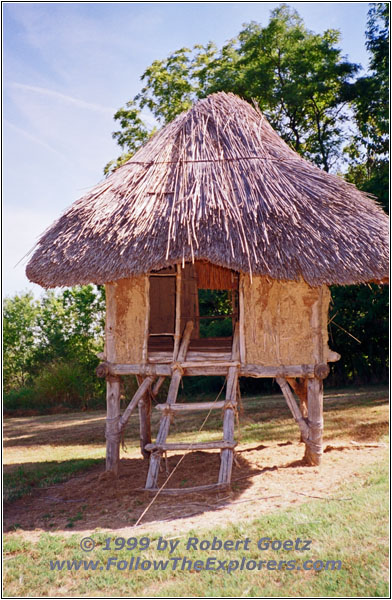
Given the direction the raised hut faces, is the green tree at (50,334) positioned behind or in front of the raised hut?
behind

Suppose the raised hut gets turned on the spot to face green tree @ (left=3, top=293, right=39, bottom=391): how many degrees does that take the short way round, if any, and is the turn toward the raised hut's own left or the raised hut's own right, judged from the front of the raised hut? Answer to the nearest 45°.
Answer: approximately 135° to the raised hut's own right

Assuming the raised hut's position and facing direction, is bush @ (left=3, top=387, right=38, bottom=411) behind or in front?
behind

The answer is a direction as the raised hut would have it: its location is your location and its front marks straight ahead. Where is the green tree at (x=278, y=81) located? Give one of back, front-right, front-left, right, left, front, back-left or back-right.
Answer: back

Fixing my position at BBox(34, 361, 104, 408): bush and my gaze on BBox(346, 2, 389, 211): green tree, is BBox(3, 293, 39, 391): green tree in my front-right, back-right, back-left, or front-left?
back-left

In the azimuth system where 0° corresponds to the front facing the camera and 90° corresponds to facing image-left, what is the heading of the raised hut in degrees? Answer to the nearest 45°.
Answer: approximately 0°
